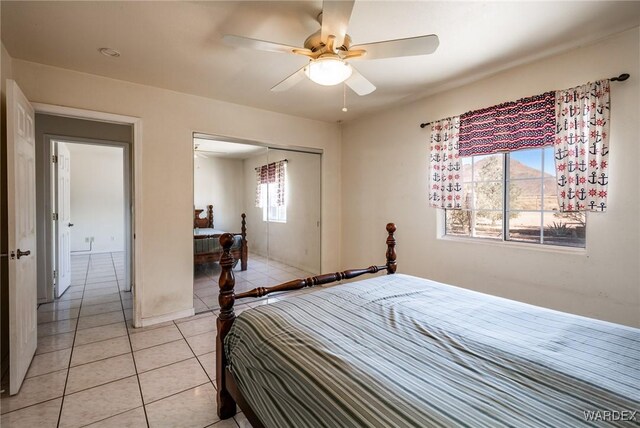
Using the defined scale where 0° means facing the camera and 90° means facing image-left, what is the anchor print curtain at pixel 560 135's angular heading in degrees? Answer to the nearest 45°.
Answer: approximately 45°

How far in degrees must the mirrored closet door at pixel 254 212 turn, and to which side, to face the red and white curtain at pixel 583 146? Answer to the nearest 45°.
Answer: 0° — it already faces it

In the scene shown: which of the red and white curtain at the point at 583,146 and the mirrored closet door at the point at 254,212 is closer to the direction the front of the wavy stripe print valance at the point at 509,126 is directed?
the mirrored closet door

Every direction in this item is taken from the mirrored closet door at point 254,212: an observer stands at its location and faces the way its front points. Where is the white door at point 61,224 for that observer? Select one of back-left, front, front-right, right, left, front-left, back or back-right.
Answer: back-right

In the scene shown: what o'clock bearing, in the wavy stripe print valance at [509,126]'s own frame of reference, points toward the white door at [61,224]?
The white door is roughly at 1 o'clock from the wavy stripe print valance.

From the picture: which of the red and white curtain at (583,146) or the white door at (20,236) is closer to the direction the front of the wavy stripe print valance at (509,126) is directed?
the white door
